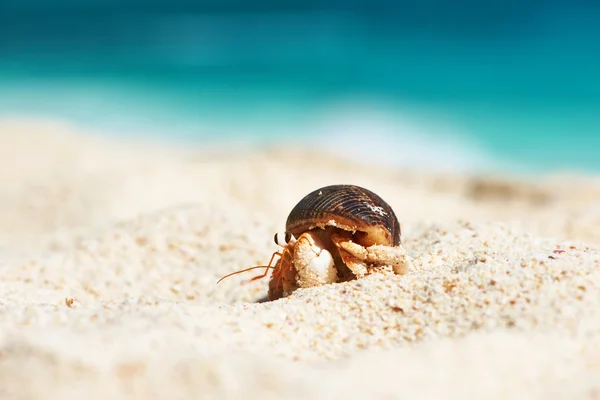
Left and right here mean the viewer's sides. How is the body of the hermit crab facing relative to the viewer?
facing to the left of the viewer
